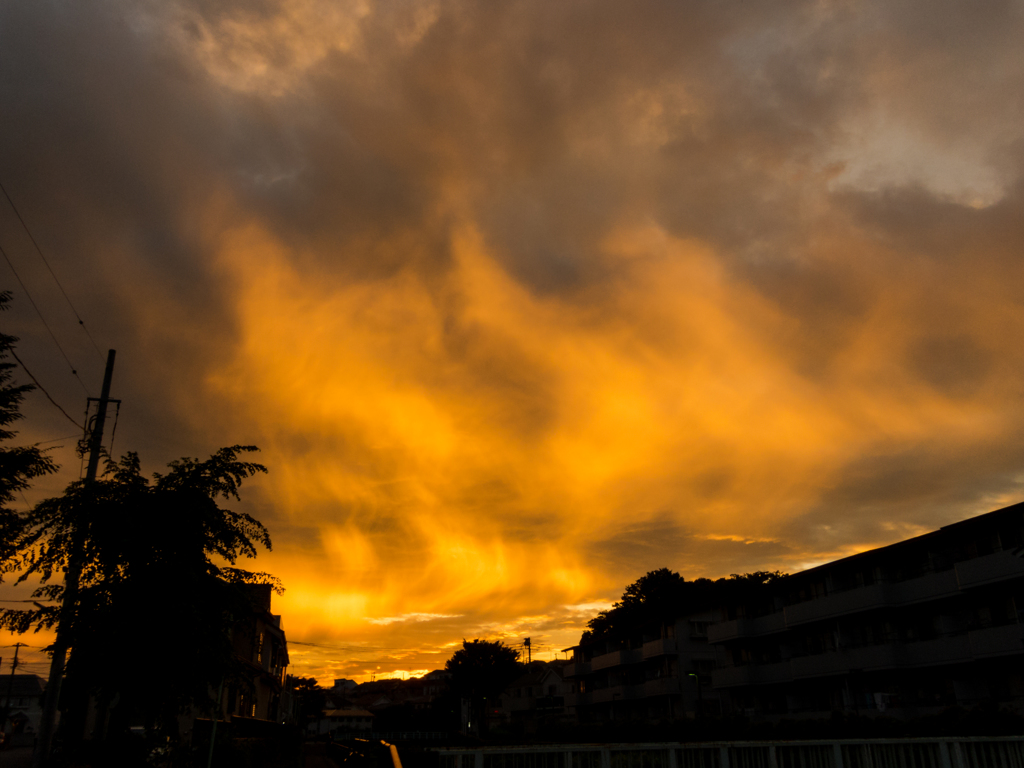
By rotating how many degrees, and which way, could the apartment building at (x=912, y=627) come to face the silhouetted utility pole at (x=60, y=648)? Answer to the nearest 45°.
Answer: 0° — it already faces it

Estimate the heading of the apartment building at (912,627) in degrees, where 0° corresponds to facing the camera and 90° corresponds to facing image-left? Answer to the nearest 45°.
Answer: approximately 45°

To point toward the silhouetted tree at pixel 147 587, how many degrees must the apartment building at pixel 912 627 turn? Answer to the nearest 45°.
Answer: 0° — it already faces it
